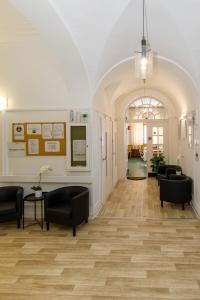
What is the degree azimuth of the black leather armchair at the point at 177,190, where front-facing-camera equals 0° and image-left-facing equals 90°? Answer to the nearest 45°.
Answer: approximately 90°

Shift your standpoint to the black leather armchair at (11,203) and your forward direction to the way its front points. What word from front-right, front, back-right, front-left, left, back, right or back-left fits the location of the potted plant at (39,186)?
left

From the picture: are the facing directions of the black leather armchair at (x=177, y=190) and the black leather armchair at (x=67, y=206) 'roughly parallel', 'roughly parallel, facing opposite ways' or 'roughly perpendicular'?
roughly perpendicular

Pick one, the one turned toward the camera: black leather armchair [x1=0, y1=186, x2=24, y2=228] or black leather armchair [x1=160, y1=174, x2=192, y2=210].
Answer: black leather armchair [x1=0, y1=186, x2=24, y2=228]

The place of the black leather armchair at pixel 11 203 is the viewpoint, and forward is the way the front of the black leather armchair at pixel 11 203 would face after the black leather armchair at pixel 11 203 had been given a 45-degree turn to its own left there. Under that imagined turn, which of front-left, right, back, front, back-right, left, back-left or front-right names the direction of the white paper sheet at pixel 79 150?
front-left

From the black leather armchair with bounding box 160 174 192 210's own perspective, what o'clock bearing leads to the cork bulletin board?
The cork bulletin board is roughly at 11 o'clock from the black leather armchair.

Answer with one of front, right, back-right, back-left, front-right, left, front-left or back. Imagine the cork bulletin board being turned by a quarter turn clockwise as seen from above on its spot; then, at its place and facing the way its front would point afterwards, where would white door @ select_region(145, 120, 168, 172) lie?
back-right

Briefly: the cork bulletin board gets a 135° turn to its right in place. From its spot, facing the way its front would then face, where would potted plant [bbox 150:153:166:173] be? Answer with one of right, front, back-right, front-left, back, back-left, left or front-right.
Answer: right

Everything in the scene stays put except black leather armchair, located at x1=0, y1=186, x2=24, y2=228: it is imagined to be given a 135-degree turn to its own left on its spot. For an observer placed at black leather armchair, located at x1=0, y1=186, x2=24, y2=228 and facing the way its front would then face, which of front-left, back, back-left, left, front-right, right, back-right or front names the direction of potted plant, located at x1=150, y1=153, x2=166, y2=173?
front

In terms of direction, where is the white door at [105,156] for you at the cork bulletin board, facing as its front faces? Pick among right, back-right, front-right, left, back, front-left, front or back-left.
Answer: back-left

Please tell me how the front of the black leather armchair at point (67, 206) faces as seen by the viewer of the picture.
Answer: facing the viewer and to the left of the viewer

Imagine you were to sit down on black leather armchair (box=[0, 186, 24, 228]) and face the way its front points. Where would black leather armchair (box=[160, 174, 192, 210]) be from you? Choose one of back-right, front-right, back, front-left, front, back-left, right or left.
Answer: left

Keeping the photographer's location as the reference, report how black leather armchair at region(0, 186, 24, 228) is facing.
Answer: facing the viewer

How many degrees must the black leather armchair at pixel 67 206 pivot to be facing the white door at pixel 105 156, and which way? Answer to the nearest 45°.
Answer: approximately 180°

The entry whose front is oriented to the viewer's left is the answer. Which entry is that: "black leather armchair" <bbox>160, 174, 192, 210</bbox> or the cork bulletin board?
the black leather armchair
